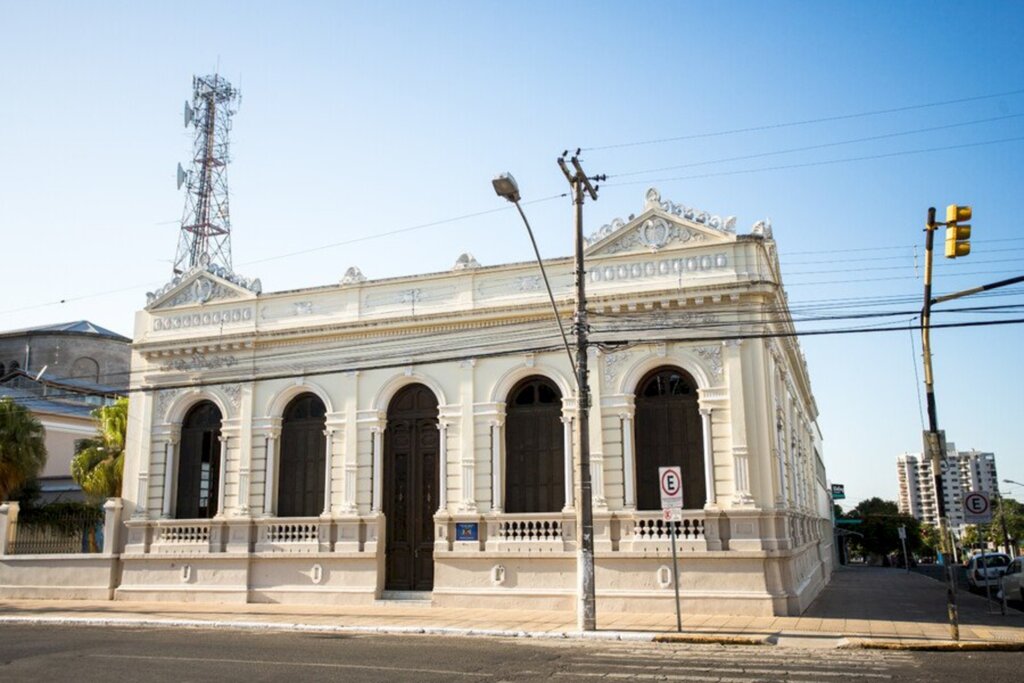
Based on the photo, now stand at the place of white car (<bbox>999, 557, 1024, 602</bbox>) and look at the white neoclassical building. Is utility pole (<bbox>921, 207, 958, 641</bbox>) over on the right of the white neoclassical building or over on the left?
left

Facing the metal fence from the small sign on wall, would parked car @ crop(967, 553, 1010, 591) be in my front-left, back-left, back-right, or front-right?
back-right

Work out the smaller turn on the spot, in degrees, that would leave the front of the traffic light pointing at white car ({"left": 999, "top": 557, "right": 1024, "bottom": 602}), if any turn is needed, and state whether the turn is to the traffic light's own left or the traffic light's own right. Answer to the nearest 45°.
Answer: approximately 90° to the traffic light's own left

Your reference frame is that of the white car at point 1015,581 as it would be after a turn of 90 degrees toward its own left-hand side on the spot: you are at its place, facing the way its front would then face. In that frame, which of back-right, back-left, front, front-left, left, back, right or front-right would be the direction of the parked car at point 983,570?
right

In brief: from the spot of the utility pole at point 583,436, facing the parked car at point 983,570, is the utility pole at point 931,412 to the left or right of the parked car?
right

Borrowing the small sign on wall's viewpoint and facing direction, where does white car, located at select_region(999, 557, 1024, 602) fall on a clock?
The white car is roughly at 9 o'clock from the small sign on wall.

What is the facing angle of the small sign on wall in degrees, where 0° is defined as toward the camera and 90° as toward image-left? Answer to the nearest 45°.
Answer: approximately 0°

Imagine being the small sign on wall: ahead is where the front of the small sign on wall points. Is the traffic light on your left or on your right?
on your left

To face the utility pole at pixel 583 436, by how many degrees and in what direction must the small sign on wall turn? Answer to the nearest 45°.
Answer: approximately 45° to its left
